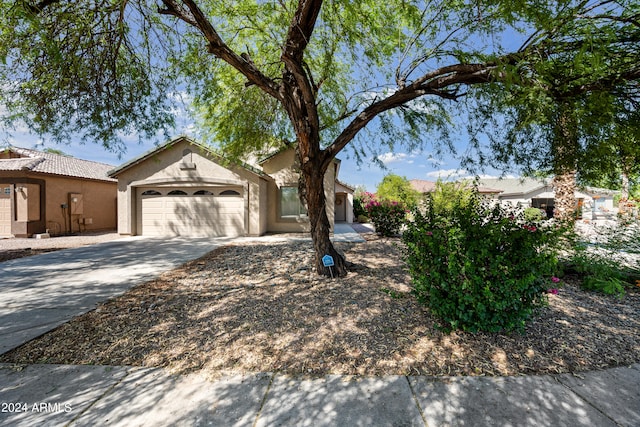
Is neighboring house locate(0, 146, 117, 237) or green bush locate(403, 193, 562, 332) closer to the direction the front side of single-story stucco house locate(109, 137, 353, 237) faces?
the green bush

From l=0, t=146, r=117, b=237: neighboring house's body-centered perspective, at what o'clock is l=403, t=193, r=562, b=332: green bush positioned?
The green bush is roughly at 10 o'clock from the neighboring house.

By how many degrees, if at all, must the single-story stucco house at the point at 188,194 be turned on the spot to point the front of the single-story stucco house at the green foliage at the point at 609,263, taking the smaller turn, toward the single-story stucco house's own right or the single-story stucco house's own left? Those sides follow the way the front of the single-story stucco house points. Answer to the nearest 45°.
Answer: approximately 45° to the single-story stucco house's own left

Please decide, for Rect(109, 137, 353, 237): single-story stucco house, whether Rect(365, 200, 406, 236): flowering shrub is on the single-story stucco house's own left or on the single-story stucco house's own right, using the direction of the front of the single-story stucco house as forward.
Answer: on the single-story stucco house's own left

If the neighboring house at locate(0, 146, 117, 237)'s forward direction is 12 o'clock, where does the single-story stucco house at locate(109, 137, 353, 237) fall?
The single-story stucco house is roughly at 9 o'clock from the neighboring house.

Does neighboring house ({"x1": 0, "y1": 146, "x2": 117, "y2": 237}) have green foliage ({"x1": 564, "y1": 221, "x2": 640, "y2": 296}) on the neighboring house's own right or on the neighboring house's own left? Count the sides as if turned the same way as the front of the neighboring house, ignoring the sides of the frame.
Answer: on the neighboring house's own left

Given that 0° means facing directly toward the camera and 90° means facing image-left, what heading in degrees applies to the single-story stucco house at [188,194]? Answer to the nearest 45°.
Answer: approximately 0°

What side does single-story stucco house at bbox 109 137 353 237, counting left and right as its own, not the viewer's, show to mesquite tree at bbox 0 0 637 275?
front

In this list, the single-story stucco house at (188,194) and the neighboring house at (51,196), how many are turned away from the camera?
0

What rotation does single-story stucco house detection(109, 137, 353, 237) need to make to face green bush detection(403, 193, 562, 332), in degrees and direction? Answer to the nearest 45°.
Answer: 0° — it already faces it

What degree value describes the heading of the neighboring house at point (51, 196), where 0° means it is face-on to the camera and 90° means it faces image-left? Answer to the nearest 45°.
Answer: approximately 45°
